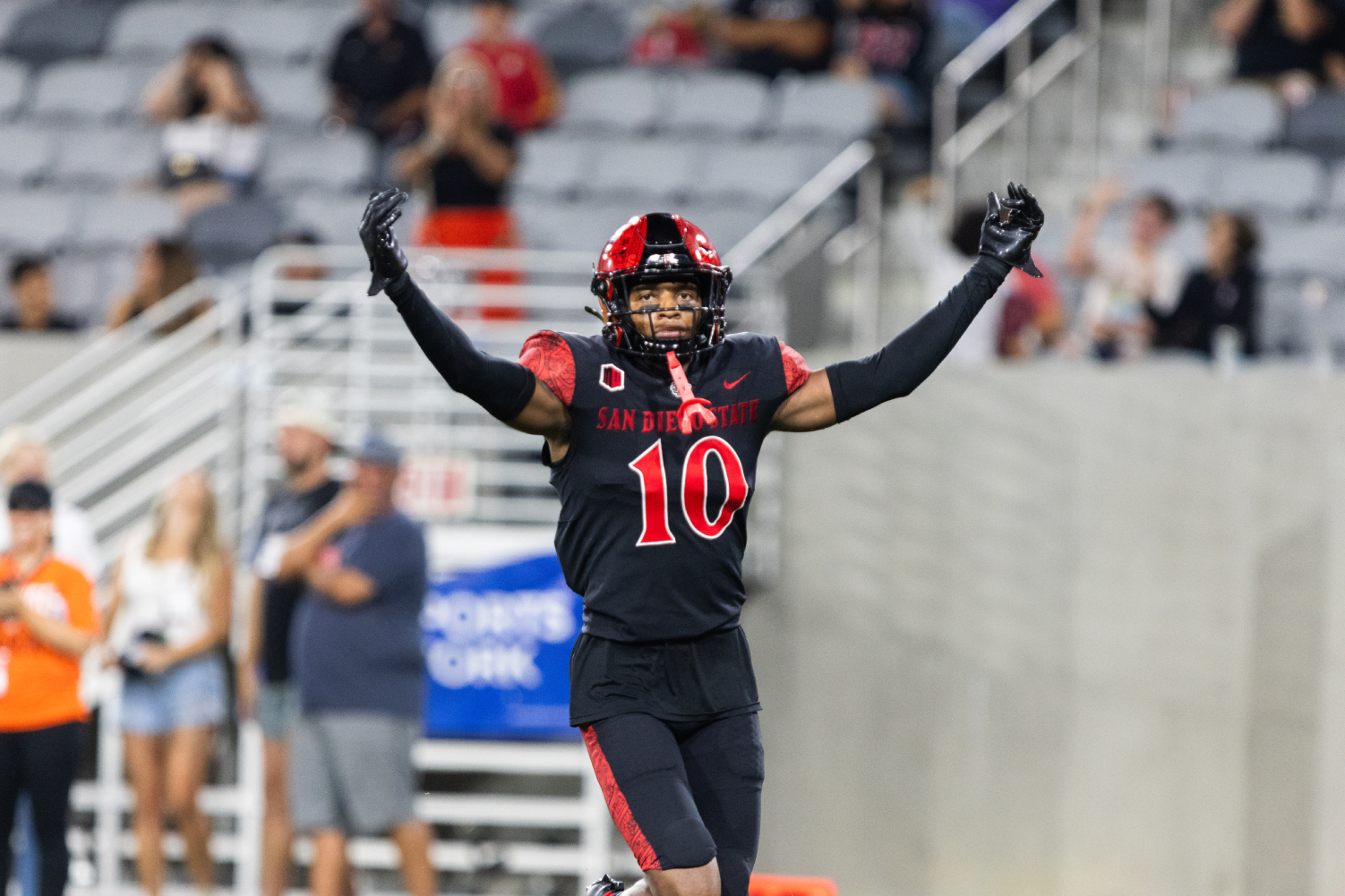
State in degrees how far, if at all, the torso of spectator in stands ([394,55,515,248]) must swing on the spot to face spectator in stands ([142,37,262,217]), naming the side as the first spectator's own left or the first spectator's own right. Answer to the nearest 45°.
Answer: approximately 135° to the first spectator's own right

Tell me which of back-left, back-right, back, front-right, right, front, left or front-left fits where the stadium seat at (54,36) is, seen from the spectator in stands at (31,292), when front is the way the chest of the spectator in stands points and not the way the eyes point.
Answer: back

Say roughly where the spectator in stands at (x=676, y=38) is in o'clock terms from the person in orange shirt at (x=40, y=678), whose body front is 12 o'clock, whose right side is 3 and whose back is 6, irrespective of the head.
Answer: The spectator in stands is roughly at 6 o'clock from the person in orange shirt.

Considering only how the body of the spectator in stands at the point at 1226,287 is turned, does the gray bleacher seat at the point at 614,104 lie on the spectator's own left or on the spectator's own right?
on the spectator's own right

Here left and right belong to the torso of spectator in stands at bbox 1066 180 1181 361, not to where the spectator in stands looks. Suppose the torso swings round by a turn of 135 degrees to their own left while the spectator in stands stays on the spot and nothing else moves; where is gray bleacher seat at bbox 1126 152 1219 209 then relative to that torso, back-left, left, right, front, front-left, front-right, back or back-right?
left

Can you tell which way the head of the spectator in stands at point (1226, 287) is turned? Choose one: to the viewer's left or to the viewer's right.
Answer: to the viewer's left

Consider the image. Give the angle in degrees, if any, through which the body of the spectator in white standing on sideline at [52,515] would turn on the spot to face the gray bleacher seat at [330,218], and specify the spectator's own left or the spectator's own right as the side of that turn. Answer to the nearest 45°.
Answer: approximately 135° to the spectator's own left

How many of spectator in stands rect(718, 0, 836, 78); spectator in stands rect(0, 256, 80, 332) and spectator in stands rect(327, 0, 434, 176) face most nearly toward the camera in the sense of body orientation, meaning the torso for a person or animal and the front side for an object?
3

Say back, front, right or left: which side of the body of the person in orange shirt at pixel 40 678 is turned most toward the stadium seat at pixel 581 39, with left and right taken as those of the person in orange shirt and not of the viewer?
back

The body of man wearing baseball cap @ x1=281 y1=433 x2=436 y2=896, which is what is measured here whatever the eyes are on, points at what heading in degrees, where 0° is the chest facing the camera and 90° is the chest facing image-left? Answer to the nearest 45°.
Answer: approximately 45°

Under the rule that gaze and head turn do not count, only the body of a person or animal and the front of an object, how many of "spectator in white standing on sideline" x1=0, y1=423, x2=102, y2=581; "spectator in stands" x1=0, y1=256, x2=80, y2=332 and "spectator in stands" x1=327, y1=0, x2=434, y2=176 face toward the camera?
3

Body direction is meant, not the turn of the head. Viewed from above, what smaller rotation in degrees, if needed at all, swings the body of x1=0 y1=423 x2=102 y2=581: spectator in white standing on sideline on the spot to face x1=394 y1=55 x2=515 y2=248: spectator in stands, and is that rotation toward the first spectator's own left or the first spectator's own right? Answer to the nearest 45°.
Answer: approximately 135° to the first spectator's own left

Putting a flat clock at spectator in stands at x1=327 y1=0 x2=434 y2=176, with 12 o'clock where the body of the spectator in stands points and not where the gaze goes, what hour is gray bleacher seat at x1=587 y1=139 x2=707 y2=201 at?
The gray bleacher seat is roughly at 10 o'clock from the spectator in stands.
